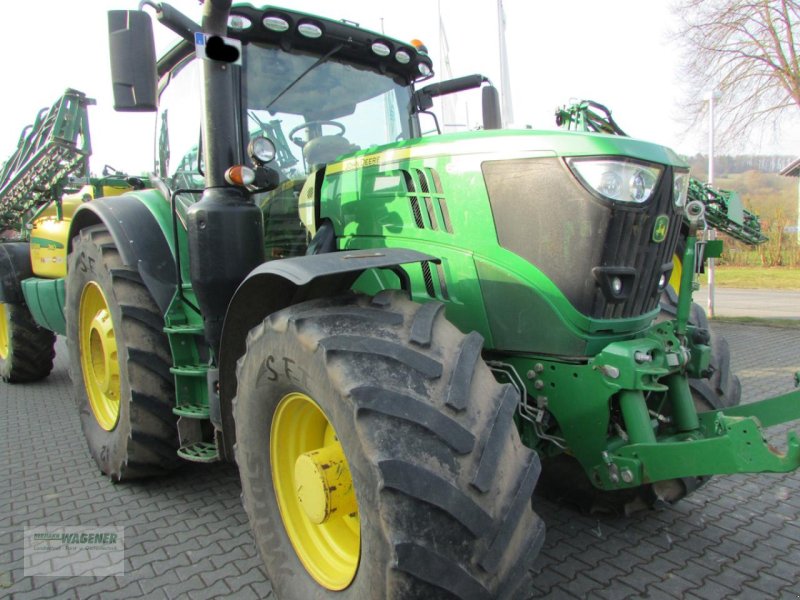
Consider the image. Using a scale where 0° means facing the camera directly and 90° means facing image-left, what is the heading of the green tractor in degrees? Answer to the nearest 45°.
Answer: approximately 315°
